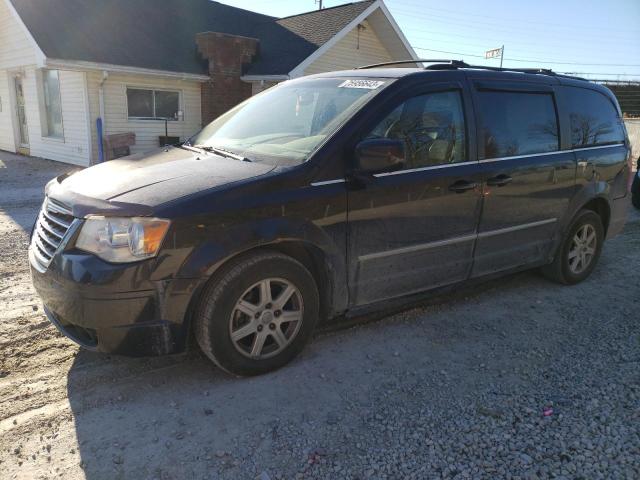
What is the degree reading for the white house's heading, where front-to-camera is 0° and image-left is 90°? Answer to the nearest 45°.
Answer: approximately 45°

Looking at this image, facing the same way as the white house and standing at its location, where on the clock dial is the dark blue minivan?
The dark blue minivan is roughly at 10 o'clock from the white house.

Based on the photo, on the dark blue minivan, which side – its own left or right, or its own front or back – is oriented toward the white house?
right

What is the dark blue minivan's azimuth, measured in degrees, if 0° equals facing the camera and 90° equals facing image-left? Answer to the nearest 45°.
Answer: approximately 45°
